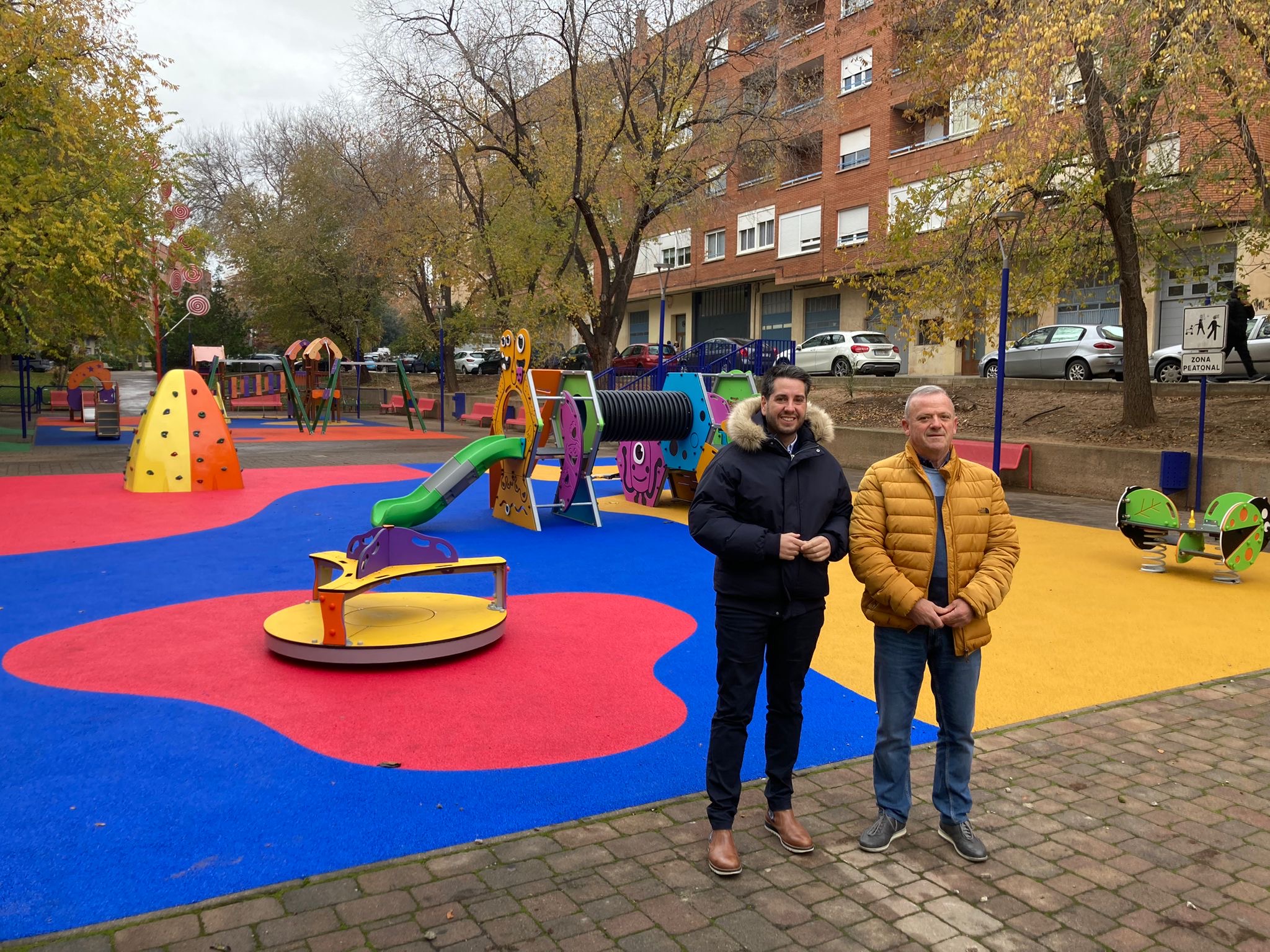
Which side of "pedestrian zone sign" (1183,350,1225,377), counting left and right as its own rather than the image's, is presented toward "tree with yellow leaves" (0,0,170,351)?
right

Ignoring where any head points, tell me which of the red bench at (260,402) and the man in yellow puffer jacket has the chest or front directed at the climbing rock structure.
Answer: the red bench

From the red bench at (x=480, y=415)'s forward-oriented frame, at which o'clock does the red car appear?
The red car is roughly at 6 o'clock from the red bench.

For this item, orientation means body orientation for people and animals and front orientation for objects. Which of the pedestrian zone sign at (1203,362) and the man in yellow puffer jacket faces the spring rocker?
the pedestrian zone sign

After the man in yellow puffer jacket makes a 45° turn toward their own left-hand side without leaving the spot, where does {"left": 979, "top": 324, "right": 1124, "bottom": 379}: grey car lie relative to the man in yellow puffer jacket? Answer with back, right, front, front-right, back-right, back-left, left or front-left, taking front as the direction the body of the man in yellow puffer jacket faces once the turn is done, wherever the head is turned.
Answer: back-left

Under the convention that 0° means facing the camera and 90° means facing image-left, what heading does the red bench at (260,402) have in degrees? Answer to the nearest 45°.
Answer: approximately 0°

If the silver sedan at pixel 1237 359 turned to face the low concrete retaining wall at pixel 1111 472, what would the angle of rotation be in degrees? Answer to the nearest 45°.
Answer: approximately 90° to its left

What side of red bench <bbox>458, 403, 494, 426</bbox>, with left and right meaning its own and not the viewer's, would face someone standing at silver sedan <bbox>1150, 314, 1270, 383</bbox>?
left

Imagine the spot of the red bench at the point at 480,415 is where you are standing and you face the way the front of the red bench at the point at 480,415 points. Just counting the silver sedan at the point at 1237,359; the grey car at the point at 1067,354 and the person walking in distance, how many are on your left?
3

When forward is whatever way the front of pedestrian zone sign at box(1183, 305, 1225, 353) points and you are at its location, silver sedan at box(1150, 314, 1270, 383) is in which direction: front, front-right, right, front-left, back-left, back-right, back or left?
back

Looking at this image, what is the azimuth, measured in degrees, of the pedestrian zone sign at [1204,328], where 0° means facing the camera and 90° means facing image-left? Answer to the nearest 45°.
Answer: approximately 0°

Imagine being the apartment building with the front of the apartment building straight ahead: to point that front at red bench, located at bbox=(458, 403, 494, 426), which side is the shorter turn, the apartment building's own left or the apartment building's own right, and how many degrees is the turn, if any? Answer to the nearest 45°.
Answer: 0° — it already faces it
